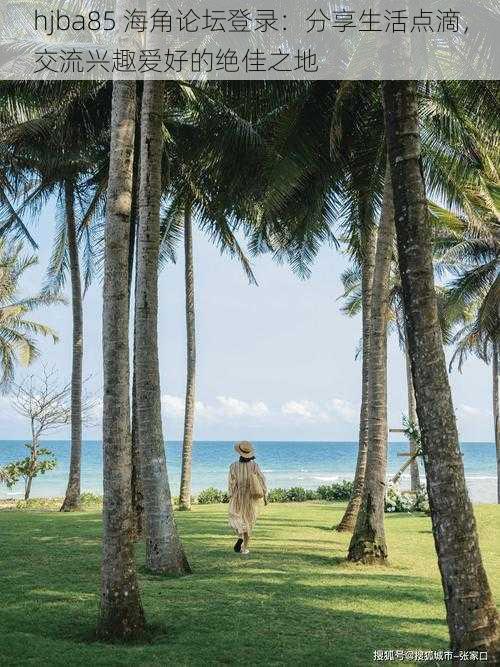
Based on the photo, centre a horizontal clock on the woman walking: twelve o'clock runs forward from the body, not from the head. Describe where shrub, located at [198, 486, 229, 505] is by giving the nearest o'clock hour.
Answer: The shrub is roughly at 12 o'clock from the woman walking.

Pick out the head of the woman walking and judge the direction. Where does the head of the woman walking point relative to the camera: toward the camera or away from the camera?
away from the camera

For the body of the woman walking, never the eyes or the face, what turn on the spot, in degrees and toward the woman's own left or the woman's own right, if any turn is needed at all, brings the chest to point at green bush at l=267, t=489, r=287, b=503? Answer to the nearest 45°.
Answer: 0° — they already face it

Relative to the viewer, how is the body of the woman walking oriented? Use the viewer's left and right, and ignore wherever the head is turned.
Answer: facing away from the viewer
